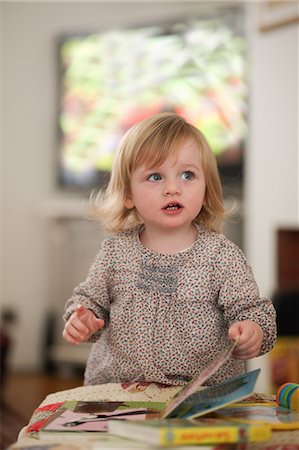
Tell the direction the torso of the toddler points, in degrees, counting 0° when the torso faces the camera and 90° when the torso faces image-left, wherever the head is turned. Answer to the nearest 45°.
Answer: approximately 0°

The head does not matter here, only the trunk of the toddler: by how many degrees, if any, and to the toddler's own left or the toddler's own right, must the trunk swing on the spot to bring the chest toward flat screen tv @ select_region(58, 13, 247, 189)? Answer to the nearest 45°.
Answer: approximately 180°

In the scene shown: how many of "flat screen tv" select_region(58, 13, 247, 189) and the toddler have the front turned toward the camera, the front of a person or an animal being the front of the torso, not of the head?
2

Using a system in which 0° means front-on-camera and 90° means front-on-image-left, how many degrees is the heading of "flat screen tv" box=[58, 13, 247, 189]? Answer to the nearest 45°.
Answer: approximately 0°

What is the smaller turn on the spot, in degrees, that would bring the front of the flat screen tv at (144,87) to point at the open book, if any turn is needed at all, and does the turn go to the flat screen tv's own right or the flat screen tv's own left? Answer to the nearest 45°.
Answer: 0° — it already faces it

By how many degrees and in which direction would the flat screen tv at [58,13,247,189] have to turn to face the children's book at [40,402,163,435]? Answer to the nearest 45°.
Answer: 0° — it already faces it
